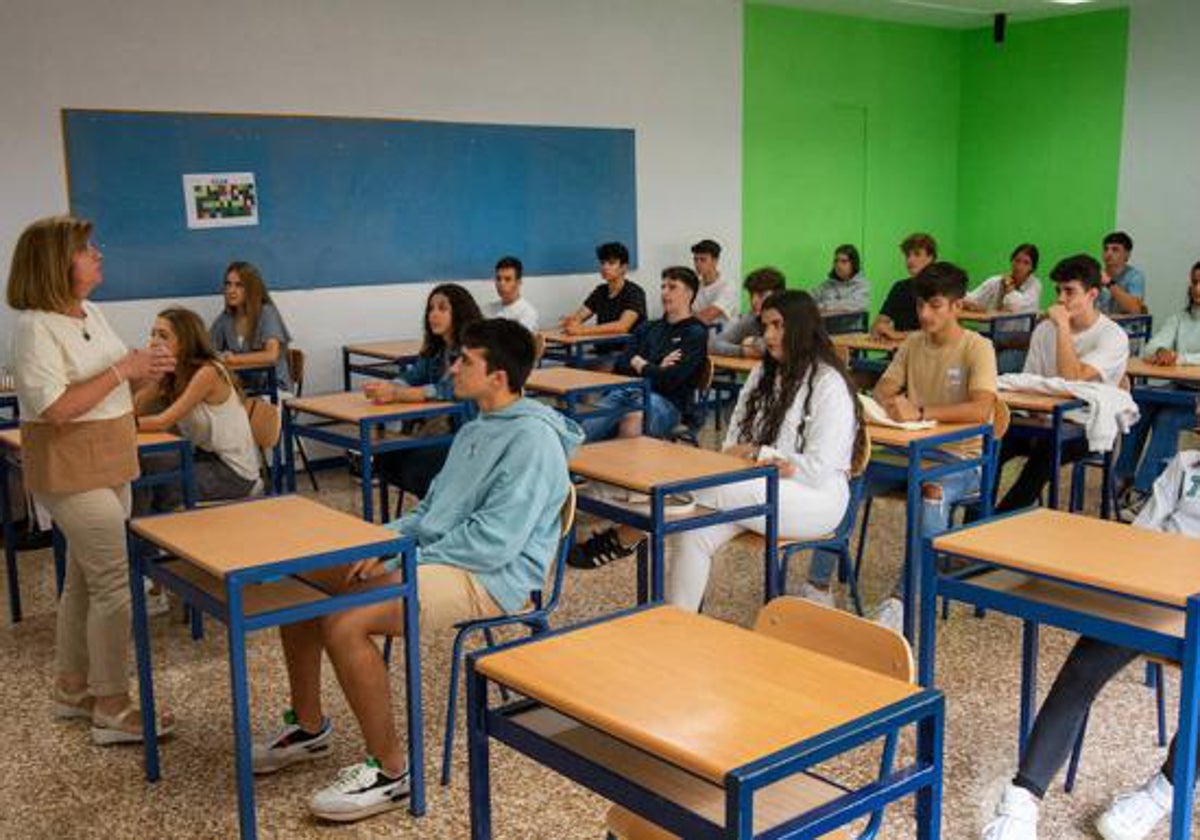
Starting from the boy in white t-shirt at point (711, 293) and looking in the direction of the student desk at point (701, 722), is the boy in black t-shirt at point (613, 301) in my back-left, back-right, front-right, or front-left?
front-right

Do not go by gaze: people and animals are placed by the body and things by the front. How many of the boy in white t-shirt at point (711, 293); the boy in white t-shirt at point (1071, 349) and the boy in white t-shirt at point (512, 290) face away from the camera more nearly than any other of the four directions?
0

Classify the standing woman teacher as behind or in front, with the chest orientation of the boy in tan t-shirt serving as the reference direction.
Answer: in front

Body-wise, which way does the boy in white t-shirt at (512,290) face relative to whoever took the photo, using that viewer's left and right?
facing the viewer and to the left of the viewer

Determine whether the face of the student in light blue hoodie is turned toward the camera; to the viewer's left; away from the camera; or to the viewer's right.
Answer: to the viewer's left

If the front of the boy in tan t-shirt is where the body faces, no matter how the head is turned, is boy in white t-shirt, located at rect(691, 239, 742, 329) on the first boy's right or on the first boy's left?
on the first boy's right

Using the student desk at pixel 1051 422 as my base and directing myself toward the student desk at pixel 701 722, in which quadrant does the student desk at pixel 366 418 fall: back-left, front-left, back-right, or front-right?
front-right

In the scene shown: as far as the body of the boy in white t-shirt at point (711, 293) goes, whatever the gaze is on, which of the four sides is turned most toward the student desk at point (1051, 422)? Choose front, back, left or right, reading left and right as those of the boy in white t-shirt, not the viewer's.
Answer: left

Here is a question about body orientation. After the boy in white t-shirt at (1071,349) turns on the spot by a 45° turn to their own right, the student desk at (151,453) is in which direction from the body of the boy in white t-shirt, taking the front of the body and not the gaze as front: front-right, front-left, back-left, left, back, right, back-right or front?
front-left

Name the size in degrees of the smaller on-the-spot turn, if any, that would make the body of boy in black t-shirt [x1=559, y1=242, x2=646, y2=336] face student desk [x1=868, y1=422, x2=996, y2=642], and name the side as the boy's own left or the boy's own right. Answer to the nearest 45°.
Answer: approximately 45° to the boy's own left

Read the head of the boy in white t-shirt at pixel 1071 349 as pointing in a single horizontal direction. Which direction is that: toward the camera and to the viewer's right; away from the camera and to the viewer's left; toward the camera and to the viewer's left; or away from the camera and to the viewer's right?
toward the camera and to the viewer's left

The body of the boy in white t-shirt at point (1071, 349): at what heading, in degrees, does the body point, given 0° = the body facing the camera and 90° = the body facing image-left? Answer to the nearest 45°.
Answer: approximately 45°

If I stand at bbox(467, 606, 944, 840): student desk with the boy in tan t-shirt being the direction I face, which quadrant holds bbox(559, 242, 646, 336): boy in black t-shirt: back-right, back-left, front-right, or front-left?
front-left

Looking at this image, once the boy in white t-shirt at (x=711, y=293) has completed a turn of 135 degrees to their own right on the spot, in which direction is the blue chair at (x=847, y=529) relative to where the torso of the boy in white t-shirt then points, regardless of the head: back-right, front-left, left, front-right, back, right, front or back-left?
back
